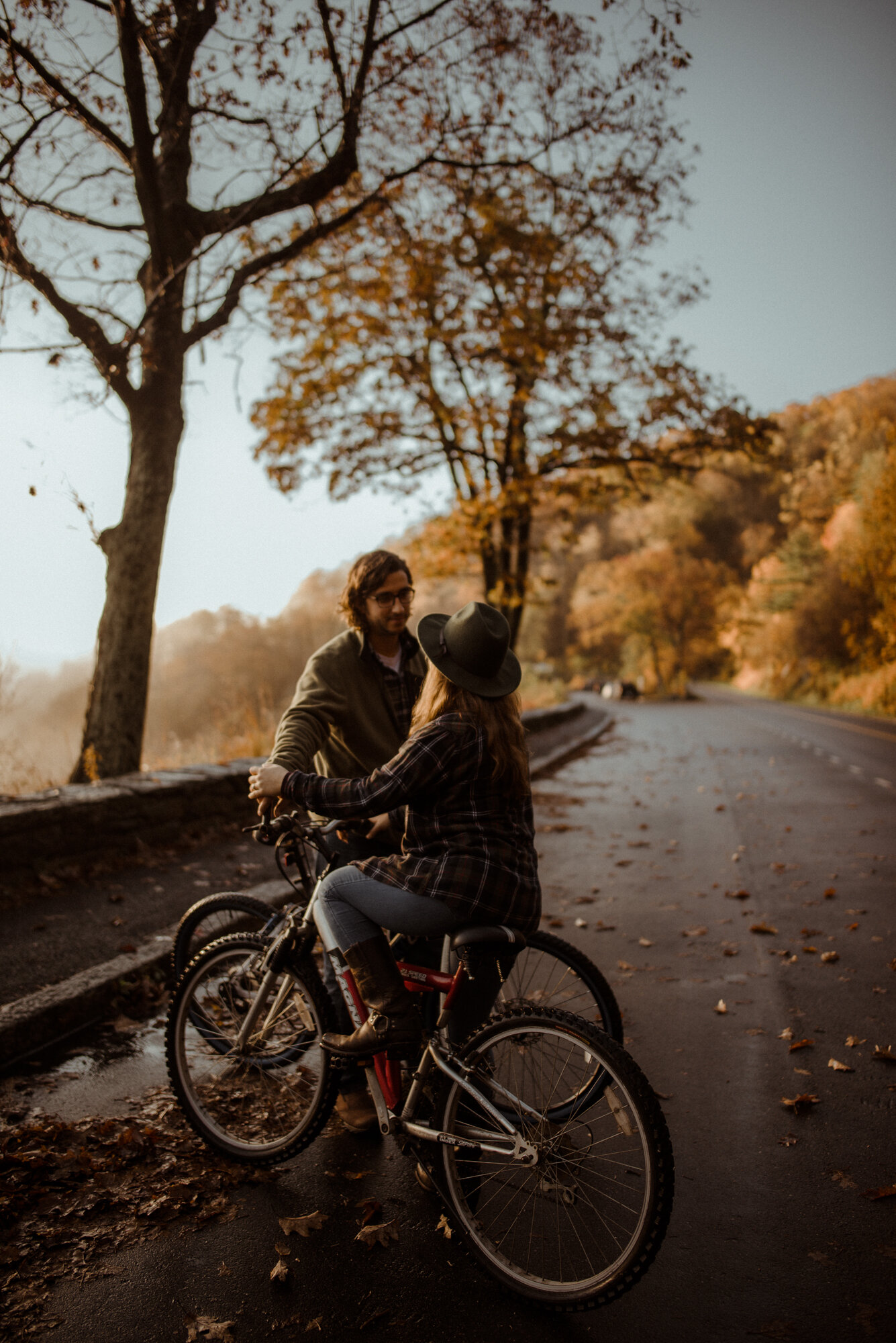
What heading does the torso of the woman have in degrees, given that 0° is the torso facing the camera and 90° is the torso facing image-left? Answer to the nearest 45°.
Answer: approximately 135°

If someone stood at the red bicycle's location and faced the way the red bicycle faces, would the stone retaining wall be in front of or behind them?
in front

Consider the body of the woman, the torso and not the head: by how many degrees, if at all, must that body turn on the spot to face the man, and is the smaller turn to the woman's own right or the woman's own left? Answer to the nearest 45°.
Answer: approximately 45° to the woman's own right

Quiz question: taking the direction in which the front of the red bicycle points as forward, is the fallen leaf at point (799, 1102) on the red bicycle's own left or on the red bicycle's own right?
on the red bicycle's own right

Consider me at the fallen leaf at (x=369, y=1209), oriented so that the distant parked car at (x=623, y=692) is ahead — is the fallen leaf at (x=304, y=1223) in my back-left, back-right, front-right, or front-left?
back-left

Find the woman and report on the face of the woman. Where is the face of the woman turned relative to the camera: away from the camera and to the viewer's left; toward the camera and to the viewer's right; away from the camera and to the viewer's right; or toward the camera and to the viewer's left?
away from the camera and to the viewer's left

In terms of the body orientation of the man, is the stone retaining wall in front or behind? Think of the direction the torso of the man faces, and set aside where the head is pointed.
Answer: behind

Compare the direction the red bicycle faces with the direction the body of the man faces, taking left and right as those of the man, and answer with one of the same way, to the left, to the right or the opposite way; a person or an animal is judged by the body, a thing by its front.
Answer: the opposite way
